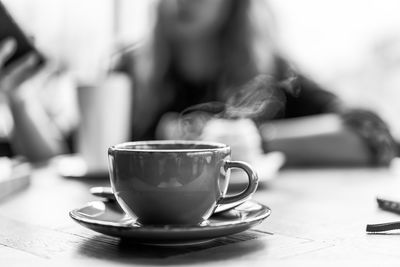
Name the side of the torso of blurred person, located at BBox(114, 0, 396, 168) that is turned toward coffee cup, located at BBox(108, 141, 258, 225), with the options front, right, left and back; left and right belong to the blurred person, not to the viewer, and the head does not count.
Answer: front

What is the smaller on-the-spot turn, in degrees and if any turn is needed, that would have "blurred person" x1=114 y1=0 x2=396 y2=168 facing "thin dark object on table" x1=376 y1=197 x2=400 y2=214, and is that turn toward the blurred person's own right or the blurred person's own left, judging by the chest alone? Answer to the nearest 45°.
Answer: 0° — they already face it

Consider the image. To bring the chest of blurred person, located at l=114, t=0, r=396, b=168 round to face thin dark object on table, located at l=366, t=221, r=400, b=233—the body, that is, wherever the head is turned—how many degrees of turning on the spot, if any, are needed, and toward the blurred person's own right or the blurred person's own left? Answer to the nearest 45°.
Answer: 0° — they already face it

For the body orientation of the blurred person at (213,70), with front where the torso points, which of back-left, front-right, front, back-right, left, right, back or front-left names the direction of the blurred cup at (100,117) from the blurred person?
front

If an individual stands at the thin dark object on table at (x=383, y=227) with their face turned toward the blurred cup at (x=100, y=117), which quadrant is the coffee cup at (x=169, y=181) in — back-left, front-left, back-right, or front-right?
front-left

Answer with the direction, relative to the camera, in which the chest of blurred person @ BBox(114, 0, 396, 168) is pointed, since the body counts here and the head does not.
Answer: toward the camera

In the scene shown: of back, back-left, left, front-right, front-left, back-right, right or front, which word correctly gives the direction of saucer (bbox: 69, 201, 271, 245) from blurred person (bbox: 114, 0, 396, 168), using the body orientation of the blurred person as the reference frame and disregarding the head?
front

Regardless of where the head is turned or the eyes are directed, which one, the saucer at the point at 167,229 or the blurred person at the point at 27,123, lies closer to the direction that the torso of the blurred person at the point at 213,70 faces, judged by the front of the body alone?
the saucer

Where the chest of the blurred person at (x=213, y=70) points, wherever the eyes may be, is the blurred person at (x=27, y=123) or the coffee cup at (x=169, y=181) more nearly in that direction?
the coffee cup

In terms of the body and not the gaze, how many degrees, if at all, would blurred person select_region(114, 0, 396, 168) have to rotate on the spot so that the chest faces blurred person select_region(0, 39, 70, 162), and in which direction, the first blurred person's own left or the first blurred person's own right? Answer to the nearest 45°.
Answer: approximately 45° to the first blurred person's own right

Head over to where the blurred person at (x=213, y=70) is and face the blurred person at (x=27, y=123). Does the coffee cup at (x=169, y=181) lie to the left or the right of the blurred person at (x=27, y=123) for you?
left
